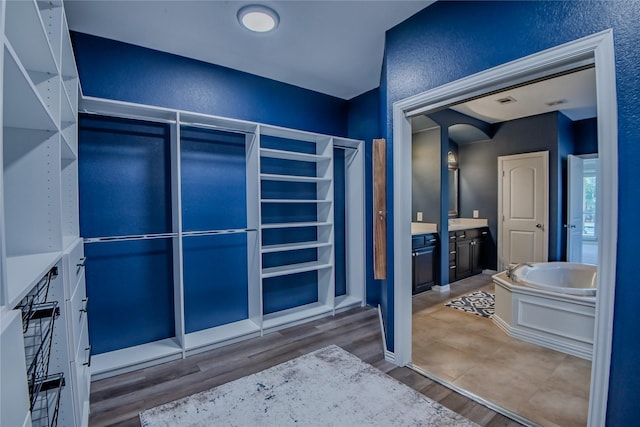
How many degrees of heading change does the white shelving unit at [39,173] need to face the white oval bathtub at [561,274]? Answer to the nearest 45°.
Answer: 0° — it already faces it

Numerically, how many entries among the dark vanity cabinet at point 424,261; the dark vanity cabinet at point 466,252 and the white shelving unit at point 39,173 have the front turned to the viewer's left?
0

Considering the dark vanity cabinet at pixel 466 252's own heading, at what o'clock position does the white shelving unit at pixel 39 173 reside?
The white shelving unit is roughly at 2 o'clock from the dark vanity cabinet.

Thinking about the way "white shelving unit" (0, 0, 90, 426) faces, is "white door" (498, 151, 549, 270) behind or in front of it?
in front

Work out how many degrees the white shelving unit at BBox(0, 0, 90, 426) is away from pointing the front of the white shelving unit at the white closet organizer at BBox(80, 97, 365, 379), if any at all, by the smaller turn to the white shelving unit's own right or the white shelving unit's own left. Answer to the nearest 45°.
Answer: approximately 45° to the white shelving unit's own left

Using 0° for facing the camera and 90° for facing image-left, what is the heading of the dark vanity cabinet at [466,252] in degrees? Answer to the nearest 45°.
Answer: approximately 315°

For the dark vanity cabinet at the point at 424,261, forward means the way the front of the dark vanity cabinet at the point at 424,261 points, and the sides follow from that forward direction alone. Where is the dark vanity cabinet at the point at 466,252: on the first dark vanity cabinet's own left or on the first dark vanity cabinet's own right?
on the first dark vanity cabinet's own left

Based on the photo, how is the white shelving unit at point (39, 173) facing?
to the viewer's right

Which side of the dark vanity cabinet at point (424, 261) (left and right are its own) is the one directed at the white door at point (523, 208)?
left

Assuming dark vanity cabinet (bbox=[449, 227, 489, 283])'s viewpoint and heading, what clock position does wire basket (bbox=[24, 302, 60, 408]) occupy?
The wire basket is roughly at 2 o'clock from the dark vanity cabinet.

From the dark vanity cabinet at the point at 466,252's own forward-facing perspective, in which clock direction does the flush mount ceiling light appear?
The flush mount ceiling light is roughly at 2 o'clock from the dark vanity cabinet.

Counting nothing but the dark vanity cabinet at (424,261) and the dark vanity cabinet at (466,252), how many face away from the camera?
0

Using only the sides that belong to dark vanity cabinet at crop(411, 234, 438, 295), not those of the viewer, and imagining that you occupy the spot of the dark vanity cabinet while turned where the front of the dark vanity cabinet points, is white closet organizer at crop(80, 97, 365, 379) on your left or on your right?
on your right

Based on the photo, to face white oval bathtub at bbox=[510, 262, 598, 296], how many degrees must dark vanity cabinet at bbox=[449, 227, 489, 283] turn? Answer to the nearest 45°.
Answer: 0° — it already faces it

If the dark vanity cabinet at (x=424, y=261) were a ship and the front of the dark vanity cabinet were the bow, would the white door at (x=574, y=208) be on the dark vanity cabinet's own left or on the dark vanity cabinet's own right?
on the dark vanity cabinet's own left

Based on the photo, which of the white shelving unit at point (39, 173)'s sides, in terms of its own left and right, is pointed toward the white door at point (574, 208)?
front

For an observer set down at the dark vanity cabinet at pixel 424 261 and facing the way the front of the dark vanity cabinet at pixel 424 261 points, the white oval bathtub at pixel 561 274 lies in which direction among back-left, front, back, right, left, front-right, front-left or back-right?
front-left

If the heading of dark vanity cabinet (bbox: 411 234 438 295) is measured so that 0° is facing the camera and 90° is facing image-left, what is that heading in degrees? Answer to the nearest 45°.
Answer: approximately 315°

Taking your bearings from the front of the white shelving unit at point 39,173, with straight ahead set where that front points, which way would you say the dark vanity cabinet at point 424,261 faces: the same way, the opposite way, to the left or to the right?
to the right
